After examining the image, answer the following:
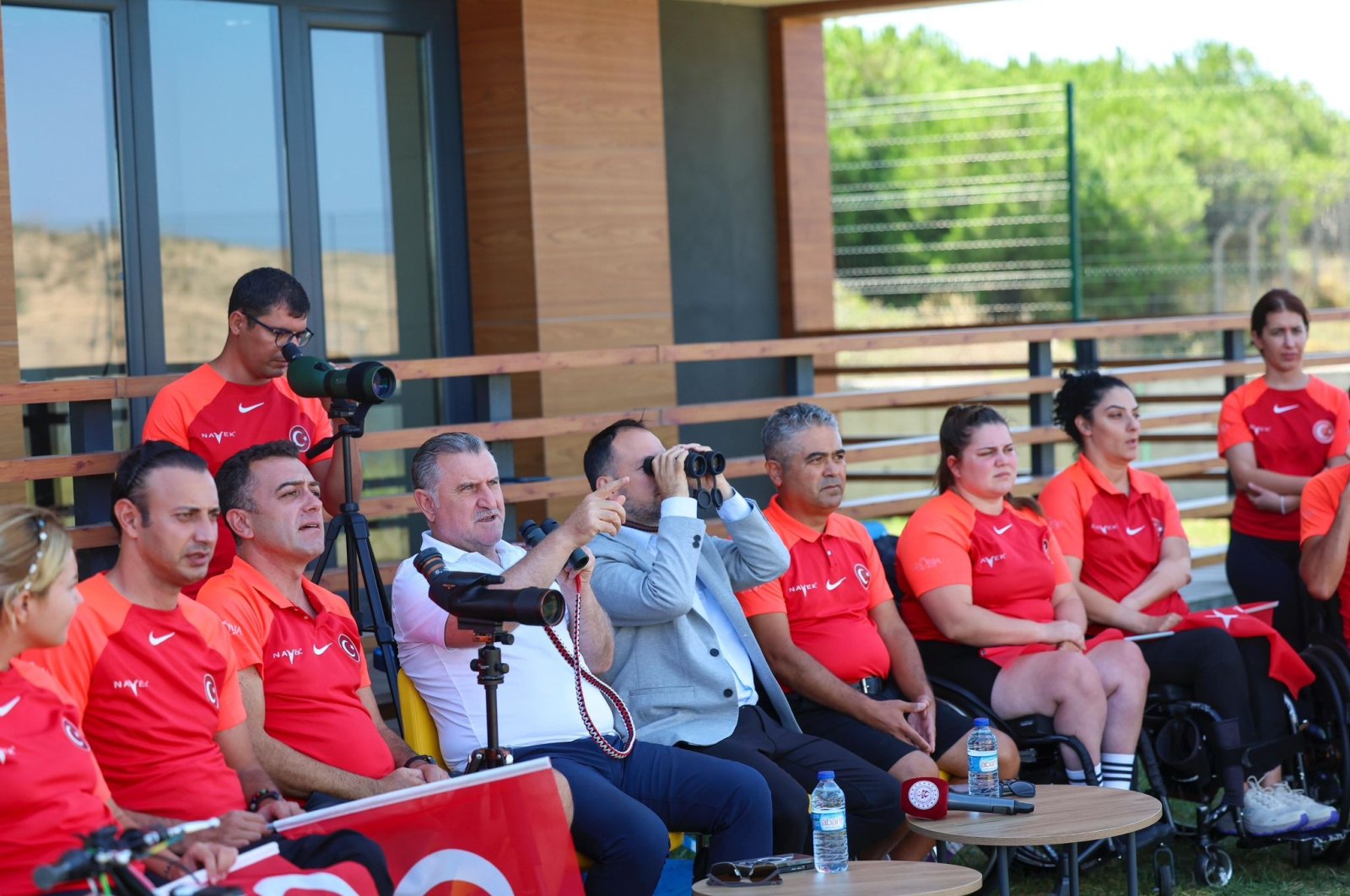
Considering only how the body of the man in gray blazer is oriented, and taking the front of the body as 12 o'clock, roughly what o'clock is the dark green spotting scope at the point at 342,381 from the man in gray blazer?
The dark green spotting scope is roughly at 4 o'clock from the man in gray blazer.

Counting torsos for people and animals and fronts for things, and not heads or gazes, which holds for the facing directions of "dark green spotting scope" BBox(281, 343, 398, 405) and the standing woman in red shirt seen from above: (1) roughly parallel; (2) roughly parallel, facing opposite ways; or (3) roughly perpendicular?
roughly perpendicular

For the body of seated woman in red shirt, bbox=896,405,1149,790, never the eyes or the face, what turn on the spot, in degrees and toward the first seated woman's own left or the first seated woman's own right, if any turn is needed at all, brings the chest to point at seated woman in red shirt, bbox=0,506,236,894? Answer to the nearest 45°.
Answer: approximately 90° to the first seated woman's own right

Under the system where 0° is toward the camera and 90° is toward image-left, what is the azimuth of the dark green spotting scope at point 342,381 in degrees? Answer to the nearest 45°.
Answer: approximately 315°
